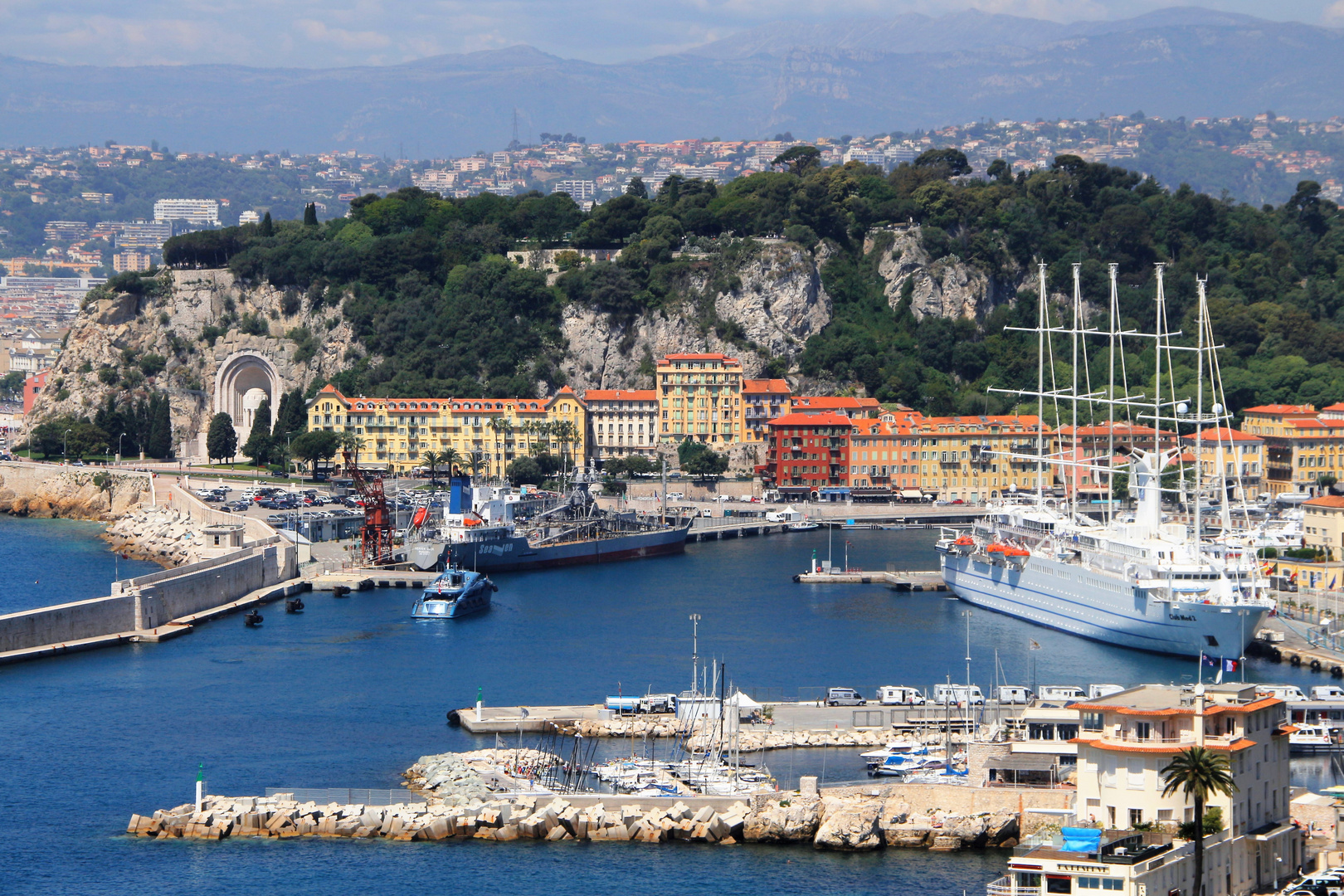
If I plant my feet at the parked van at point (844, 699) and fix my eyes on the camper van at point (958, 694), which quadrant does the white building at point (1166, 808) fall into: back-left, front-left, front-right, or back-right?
front-right

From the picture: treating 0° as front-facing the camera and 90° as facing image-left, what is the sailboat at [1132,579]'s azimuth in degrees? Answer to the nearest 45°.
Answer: approximately 315°
